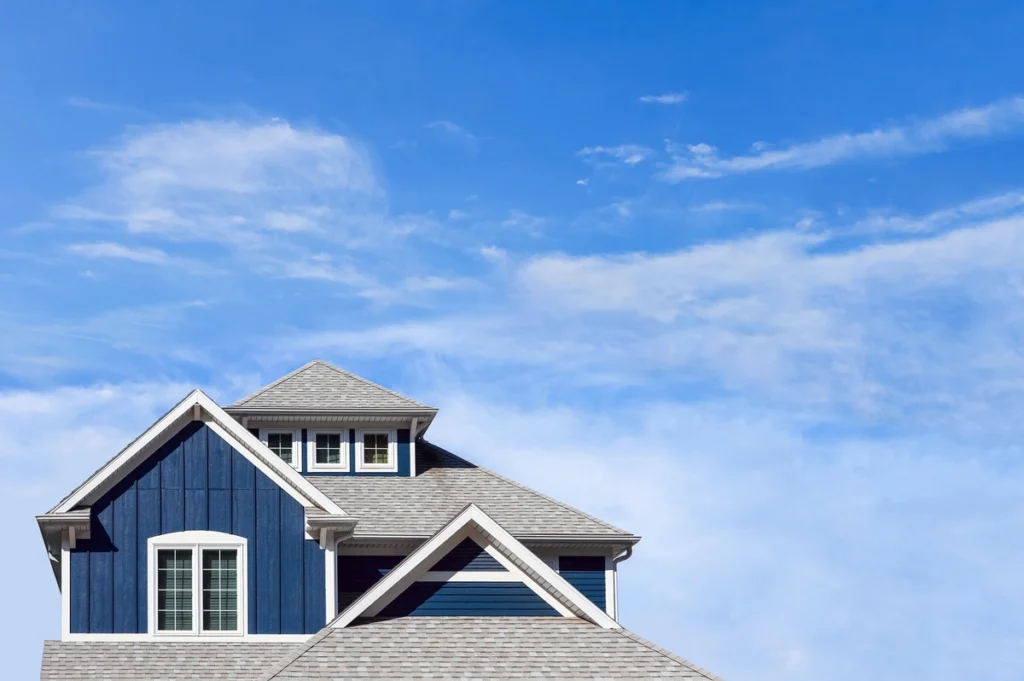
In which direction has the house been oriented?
toward the camera
